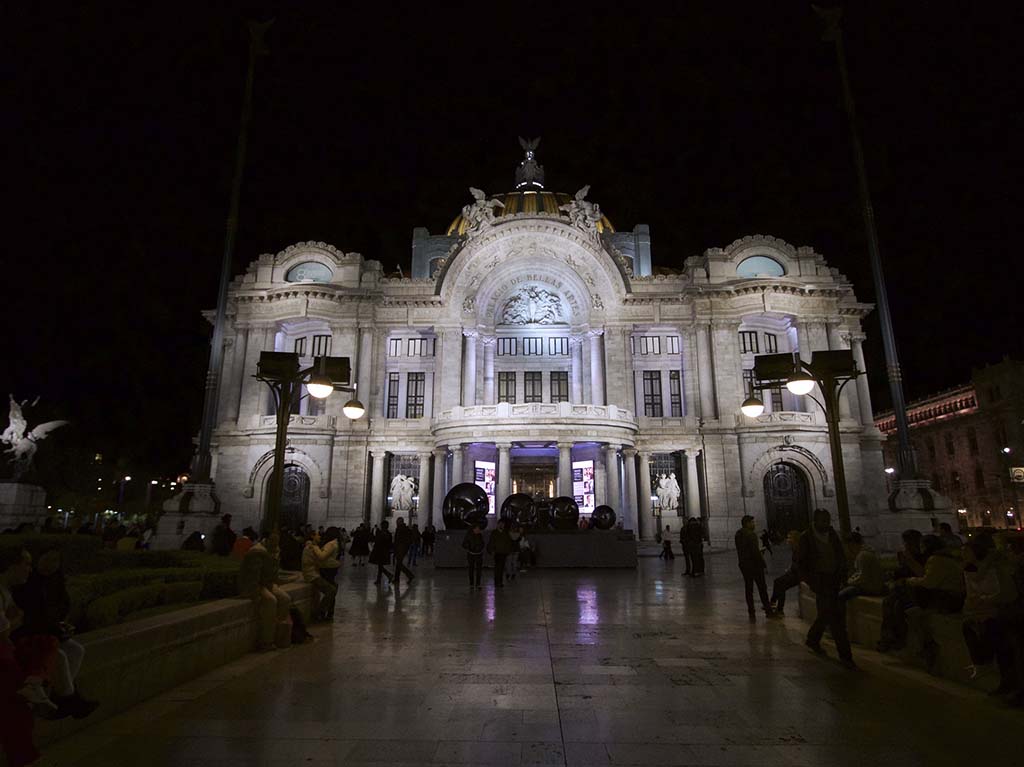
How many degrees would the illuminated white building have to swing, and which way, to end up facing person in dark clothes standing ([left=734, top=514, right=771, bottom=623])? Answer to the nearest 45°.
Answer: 0° — it already faces them

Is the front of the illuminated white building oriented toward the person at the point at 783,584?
yes

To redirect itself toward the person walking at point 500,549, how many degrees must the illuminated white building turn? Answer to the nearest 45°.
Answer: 0° — it already faces them

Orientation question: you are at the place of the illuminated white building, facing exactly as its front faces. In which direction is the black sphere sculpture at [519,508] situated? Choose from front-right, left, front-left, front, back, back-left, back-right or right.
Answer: front

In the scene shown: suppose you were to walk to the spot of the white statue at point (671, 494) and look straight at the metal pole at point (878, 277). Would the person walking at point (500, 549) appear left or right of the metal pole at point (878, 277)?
right

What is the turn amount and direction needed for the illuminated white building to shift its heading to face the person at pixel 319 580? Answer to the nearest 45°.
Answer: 0° — it already faces them

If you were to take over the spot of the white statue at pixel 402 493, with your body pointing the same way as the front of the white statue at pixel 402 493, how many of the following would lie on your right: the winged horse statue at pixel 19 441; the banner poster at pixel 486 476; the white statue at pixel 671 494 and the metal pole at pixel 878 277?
1

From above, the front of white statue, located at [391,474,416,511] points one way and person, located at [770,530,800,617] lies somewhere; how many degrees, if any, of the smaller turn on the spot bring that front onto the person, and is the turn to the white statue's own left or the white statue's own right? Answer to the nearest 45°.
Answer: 0° — it already faces them

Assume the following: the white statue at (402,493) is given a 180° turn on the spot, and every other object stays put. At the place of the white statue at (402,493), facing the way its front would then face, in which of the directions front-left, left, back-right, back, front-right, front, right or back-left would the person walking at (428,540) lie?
back

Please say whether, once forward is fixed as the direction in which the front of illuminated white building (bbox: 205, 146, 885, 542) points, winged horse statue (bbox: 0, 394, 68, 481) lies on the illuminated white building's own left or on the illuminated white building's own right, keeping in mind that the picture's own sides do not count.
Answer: on the illuminated white building's own right

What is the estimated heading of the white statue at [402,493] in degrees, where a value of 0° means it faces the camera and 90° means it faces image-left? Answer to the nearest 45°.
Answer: approximately 0°

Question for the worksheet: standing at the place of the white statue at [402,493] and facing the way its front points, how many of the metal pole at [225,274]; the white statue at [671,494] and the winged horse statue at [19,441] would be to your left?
1

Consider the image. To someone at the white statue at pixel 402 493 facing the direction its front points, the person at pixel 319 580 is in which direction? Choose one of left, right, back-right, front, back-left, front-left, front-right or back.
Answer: front

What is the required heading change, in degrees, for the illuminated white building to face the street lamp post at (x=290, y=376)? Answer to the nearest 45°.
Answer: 0° — it already faces it

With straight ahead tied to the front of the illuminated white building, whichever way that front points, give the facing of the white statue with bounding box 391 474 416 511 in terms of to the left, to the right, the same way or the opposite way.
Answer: the same way

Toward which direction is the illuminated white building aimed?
toward the camera
